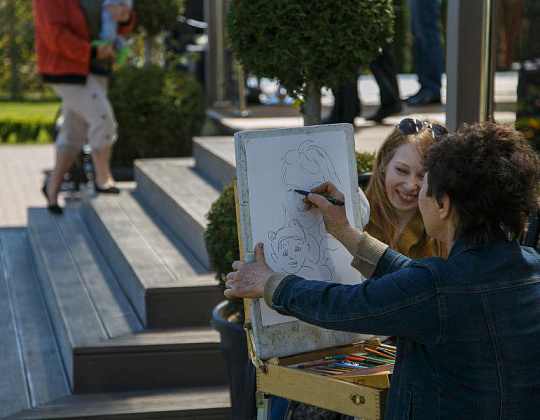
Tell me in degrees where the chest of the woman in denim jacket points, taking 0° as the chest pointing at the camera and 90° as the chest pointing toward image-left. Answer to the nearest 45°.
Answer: approximately 135°

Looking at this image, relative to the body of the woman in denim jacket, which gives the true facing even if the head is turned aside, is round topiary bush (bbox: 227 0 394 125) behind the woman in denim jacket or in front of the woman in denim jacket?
in front

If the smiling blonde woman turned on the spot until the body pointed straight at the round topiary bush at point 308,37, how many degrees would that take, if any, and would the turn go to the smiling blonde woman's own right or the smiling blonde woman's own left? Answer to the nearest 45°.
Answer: approximately 180°

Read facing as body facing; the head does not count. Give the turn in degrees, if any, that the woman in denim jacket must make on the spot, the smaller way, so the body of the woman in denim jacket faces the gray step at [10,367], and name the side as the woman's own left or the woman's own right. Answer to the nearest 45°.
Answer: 0° — they already face it

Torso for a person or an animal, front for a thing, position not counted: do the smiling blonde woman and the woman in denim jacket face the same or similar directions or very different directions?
very different directions

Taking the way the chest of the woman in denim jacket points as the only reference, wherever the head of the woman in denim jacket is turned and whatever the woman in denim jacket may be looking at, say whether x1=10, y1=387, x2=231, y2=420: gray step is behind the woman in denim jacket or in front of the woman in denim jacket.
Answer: in front

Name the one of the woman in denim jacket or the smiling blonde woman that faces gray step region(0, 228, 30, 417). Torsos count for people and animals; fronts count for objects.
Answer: the woman in denim jacket

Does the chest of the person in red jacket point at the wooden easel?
no
